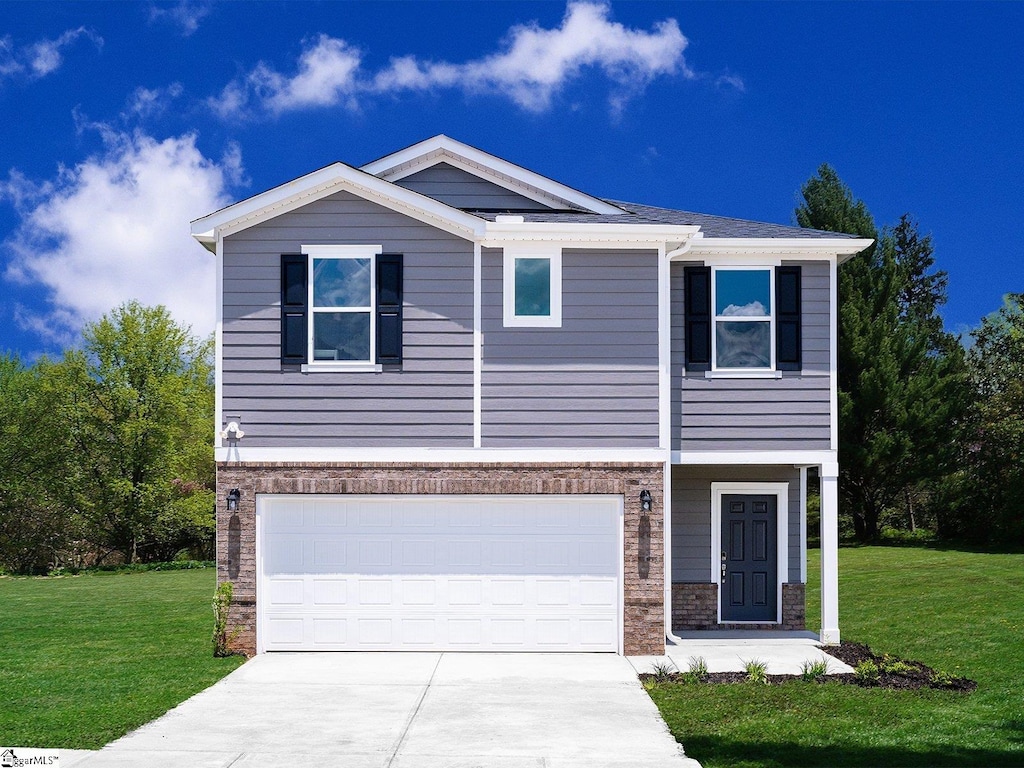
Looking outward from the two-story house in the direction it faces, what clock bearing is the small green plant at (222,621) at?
The small green plant is roughly at 3 o'clock from the two-story house.

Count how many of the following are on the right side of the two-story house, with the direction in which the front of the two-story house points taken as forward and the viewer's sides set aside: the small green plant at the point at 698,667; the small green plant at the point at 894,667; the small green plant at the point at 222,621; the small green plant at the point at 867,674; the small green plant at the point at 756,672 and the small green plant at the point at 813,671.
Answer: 1

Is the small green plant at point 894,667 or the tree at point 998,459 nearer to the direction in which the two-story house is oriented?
the small green plant

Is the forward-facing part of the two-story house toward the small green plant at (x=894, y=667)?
no

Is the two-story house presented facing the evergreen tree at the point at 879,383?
no

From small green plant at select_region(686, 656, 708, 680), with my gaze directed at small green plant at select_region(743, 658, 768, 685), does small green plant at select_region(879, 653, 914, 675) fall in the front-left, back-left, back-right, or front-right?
front-left

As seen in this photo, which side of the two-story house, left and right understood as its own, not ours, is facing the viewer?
front

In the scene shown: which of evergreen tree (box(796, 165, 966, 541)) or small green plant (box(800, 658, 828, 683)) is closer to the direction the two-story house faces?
the small green plant

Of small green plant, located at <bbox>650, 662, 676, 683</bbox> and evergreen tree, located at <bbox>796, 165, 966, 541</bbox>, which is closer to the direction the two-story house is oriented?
the small green plant

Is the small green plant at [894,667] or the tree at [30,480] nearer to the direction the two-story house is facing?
the small green plant

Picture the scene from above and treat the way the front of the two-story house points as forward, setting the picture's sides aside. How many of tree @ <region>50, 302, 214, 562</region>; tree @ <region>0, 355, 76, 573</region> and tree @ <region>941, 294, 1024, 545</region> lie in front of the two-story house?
0

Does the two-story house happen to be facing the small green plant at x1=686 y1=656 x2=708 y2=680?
no

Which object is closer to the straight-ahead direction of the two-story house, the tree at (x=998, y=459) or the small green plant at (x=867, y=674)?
the small green plant

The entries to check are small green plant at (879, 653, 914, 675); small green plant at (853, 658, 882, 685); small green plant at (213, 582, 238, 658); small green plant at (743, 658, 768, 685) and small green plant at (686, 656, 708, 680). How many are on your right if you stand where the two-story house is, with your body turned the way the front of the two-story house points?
1
